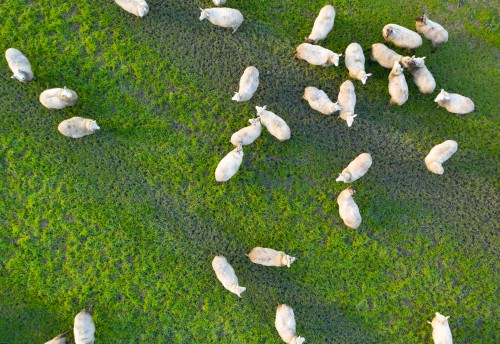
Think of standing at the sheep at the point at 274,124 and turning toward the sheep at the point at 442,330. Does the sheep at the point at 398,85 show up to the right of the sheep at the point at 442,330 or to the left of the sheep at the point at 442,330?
left

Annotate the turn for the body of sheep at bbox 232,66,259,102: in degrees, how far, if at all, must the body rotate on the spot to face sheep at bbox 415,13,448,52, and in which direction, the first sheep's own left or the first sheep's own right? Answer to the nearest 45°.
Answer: approximately 135° to the first sheep's own left

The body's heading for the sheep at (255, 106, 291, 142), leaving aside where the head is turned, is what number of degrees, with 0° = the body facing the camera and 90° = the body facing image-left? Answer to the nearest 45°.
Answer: approximately 135°

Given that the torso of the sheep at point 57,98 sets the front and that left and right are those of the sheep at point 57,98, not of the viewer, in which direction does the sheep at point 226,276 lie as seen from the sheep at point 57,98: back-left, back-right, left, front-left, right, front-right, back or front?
front-right

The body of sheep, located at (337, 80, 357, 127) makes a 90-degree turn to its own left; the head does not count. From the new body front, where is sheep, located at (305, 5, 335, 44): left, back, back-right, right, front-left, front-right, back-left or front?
back-left

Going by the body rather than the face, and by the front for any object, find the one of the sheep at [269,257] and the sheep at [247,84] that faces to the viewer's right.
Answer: the sheep at [269,257]

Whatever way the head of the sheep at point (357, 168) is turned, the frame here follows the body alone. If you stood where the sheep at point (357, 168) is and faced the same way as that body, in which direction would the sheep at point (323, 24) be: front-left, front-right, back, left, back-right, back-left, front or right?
right

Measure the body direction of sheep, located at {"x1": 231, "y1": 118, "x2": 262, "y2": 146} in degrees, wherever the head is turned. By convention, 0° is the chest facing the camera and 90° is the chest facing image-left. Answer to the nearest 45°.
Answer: approximately 225°

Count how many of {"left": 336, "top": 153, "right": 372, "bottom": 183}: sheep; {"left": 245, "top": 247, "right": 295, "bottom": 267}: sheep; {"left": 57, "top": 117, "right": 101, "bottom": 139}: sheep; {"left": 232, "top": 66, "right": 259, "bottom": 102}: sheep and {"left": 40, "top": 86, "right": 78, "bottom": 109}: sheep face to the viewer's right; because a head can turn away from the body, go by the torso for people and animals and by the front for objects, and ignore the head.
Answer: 3

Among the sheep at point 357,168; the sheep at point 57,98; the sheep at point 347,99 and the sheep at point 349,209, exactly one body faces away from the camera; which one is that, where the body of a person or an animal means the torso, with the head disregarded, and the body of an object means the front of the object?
the sheep at point 349,209
